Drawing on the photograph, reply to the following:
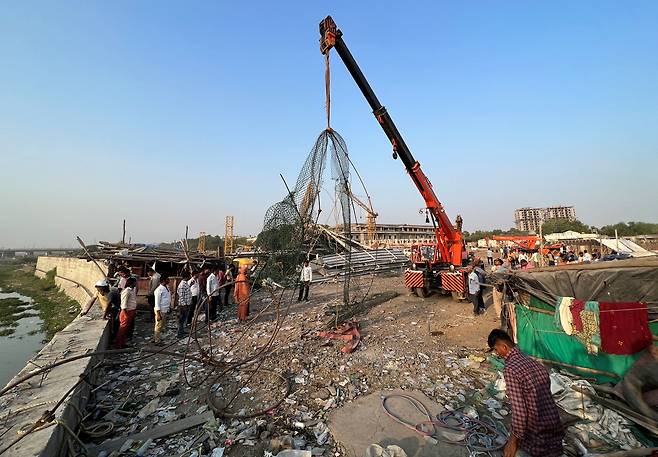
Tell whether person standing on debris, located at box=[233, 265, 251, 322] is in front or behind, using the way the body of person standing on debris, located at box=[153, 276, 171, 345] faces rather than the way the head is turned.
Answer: in front

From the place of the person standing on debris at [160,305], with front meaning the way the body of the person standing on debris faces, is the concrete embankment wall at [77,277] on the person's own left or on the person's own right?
on the person's own left

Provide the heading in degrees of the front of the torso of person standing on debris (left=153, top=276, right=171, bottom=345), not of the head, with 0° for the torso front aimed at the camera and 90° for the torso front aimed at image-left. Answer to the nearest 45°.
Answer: approximately 270°

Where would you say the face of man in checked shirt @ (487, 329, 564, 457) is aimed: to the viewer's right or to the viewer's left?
to the viewer's left

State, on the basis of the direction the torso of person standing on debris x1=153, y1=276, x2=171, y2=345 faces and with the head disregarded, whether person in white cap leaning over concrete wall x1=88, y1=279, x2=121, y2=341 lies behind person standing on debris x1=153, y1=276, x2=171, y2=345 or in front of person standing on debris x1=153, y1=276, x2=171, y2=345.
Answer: behind

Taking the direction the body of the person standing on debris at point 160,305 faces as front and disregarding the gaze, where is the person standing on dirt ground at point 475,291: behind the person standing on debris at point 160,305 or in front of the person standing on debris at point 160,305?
in front

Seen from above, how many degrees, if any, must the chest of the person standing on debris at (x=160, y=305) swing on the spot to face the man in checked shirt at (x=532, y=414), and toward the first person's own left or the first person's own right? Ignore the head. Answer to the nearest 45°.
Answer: approximately 90° to the first person's own right

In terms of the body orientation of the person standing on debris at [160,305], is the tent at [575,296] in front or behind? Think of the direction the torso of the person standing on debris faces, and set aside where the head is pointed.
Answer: in front

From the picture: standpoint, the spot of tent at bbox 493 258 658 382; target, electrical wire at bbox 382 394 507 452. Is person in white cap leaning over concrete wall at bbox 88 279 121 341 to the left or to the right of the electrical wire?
right
